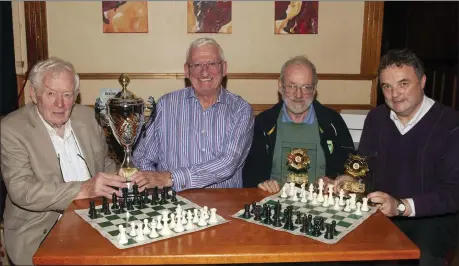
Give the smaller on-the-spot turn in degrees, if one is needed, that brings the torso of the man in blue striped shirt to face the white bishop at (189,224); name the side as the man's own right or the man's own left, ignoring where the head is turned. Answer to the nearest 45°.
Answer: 0° — they already face it

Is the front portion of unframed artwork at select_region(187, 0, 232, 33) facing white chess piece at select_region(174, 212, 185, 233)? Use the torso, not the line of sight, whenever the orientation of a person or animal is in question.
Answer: yes

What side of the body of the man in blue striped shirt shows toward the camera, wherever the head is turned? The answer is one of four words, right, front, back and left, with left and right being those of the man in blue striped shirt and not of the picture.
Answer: front

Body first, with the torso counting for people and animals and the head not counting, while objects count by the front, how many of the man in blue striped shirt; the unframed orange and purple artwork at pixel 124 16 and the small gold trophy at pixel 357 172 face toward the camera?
3

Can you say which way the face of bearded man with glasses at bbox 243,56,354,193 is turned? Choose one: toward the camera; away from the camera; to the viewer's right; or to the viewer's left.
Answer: toward the camera

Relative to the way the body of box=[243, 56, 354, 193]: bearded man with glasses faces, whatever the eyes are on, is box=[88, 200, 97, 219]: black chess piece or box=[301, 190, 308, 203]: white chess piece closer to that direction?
the white chess piece

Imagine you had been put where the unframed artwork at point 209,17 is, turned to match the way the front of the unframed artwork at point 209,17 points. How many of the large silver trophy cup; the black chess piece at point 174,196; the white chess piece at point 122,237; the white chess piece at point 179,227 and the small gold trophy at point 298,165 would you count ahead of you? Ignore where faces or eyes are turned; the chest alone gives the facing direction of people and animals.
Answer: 5

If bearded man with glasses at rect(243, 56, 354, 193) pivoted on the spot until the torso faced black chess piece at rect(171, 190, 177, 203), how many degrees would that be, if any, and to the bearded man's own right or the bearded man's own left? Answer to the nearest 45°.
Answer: approximately 45° to the bearded man's own right

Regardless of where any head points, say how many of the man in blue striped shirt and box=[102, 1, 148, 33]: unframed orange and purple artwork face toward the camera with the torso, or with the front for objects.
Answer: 2

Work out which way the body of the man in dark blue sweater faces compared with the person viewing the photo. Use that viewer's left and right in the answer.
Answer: facing the viewer and to the left of the viewer

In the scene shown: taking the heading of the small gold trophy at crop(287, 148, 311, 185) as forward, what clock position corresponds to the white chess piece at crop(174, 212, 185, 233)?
The white chess piece is roughly at 1 o'clock from the small gold trophy.

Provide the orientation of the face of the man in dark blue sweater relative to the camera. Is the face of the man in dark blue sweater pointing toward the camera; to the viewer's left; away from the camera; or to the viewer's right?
toward the camera

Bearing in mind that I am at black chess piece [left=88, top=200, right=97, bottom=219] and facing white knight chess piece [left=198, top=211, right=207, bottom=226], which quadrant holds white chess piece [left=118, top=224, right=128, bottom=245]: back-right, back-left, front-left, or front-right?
front-right

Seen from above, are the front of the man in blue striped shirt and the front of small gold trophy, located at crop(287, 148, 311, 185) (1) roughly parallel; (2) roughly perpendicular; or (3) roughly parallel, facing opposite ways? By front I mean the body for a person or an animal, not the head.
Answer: roughly parallel

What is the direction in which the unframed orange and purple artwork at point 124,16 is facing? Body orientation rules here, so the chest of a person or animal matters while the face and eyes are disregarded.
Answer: toward the camera

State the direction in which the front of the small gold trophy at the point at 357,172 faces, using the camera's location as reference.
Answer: facing the viewer
